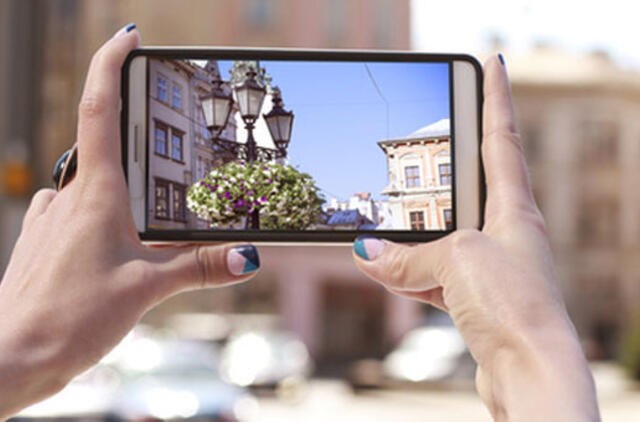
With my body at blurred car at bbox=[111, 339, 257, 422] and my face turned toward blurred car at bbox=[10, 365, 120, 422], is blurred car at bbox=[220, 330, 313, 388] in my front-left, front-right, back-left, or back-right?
back-right

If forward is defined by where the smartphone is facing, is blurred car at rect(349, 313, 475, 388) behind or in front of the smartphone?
behind

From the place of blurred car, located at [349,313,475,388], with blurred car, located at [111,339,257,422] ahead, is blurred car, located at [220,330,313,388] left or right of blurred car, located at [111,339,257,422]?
right

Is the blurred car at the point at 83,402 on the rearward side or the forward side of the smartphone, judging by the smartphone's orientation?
on the rearward side

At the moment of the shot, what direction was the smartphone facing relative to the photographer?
facing the viewer

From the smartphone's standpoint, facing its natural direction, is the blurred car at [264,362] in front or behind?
behind

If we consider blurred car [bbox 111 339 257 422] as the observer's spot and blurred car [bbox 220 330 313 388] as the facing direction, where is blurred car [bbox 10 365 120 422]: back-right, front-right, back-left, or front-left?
back-left

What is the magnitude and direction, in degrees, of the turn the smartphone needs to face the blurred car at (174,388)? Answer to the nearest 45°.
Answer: approximately 180°
